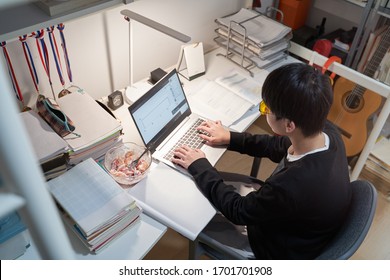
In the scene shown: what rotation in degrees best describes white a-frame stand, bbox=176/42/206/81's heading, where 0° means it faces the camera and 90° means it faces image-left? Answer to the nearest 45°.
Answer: approximately 315°

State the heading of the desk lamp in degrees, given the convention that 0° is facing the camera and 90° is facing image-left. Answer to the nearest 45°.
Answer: approximately 315°

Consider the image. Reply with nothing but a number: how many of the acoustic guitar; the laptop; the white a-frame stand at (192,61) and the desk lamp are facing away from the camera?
0

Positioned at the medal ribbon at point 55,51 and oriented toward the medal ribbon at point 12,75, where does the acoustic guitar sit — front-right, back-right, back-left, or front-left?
back-left

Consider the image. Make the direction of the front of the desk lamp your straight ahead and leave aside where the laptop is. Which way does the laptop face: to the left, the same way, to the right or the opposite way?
the same way

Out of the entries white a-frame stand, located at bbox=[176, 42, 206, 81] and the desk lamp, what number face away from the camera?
0

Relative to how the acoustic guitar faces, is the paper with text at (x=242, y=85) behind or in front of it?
in front

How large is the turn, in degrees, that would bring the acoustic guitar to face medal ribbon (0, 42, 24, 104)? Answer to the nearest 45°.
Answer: approximately 45° to its right

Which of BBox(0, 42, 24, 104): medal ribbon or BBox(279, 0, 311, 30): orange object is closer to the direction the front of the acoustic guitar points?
the medal ribbon

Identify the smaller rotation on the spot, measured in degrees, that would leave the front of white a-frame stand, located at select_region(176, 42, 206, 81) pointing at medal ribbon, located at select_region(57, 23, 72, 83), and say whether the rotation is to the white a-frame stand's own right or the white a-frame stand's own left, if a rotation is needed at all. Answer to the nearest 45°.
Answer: approximately 90° to the white a-frame stand's own right

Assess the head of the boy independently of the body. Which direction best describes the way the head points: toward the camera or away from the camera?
away from the camera

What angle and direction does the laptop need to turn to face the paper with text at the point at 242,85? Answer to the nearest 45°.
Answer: approximately 90° to its left

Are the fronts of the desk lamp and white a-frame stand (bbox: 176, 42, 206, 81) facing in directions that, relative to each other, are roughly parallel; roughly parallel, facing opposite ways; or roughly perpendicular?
roughly parallel

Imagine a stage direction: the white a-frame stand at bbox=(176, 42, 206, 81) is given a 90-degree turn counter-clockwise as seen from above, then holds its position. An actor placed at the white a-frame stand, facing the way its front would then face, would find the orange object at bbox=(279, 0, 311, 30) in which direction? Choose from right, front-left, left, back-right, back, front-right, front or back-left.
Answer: front

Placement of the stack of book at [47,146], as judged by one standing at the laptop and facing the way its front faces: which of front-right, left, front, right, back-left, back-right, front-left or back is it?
right

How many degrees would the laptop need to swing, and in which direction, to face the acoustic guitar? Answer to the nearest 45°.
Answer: approximately 90° to its left

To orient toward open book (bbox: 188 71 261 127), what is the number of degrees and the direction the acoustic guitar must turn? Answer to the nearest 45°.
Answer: approximately 45° to its right
